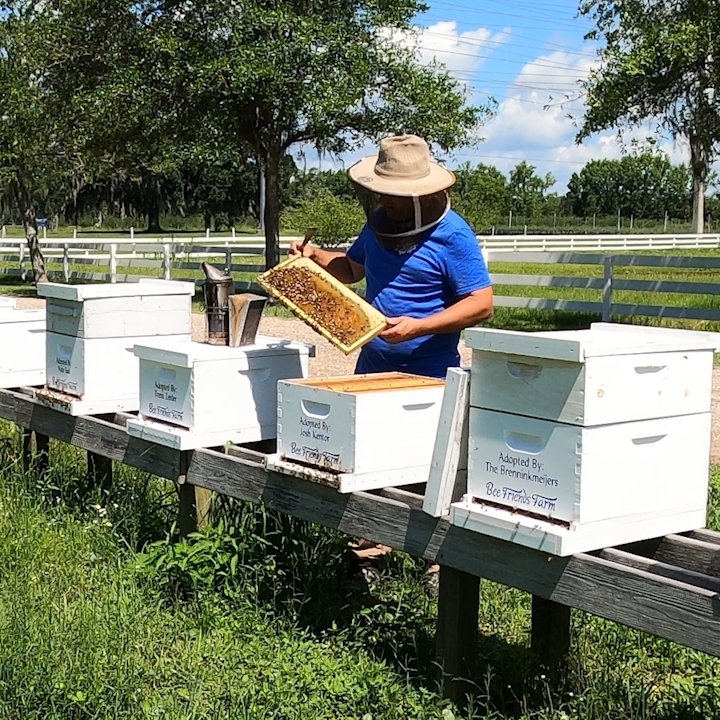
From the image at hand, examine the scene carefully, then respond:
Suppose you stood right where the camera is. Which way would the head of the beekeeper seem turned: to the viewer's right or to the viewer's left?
to the viewer's left

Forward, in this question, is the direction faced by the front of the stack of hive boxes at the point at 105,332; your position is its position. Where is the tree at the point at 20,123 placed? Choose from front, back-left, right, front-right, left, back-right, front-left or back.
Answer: back-right

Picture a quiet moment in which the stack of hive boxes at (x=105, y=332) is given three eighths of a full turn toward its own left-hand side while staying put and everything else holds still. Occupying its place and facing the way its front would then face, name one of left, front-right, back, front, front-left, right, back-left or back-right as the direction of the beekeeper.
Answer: front-right

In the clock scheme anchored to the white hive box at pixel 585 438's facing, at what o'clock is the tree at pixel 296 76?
The tree is roughly at 4 o'clock from the white hive box.

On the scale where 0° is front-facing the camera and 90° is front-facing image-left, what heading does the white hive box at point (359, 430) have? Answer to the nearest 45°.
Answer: approximately 45°

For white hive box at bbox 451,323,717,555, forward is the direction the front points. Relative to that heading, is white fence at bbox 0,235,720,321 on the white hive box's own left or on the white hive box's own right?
on the white hive box's own right

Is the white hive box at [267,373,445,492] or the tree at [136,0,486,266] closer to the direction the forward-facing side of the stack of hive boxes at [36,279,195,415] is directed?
the white hive box

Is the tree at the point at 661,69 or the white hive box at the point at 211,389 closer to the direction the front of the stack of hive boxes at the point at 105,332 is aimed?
the white hive box

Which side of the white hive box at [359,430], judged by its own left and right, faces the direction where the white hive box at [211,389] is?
right
